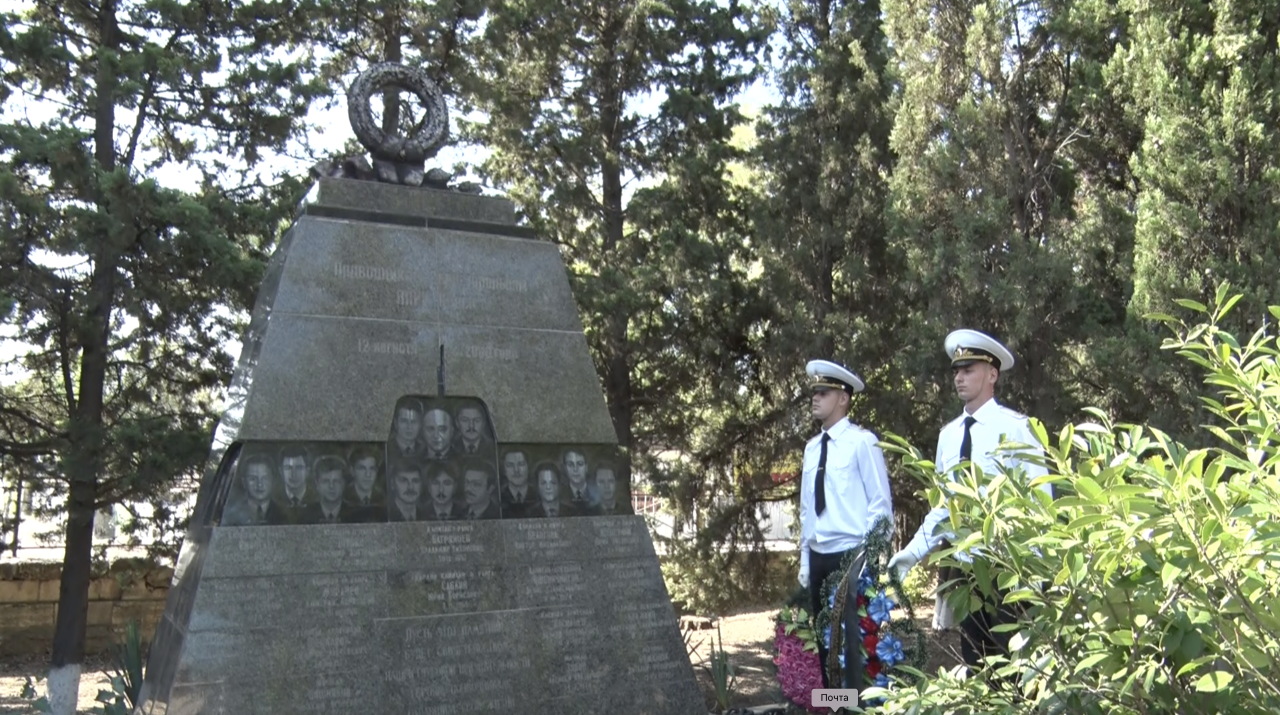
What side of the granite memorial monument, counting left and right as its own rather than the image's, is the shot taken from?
front

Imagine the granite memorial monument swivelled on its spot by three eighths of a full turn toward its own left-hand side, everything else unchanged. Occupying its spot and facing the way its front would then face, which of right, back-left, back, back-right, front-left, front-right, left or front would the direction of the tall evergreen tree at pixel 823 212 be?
front

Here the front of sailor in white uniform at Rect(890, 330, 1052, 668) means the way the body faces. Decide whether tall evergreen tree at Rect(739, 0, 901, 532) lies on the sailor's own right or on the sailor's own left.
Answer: on the sailor's own right

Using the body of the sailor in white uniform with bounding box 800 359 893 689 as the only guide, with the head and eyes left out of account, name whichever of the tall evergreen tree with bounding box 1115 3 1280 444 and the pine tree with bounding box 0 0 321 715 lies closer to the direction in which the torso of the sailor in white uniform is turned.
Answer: the pine tree

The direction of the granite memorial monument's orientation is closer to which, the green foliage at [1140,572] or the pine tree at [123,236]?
the green foliage

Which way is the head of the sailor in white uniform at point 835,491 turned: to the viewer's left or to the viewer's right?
to the viewer's left

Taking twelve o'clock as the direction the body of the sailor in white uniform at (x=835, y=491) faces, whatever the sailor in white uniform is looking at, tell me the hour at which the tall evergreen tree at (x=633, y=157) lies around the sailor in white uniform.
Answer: The tall evergreen tree is roughly at 4 o'clock from the sailor in white uniform.

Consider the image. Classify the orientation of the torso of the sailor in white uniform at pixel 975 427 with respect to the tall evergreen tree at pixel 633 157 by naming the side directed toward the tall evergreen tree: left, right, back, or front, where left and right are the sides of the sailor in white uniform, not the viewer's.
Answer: right

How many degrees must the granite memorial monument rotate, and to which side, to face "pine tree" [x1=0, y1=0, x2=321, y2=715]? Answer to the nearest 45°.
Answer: approximately 135° to its right

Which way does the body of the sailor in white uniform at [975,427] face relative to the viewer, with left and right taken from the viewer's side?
facing the viewer and to the left of the viewer

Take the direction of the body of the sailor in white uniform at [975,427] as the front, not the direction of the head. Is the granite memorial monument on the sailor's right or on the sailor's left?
on the sailor's right

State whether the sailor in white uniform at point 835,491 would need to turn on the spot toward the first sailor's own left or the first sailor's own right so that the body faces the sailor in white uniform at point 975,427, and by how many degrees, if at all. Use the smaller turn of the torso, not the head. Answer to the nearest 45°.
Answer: approximately 90° to the first sailor's own left
